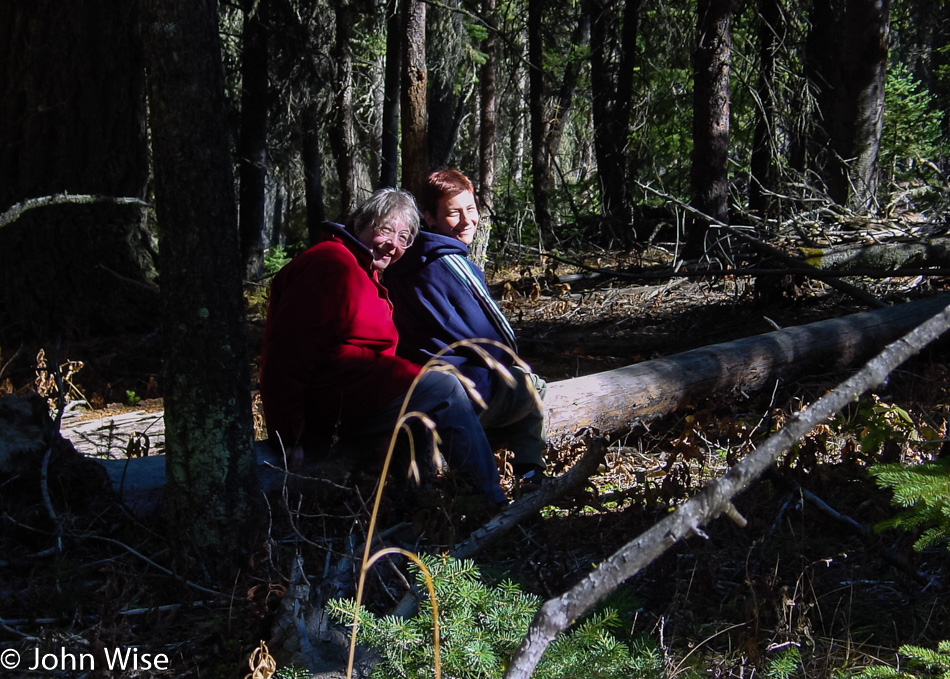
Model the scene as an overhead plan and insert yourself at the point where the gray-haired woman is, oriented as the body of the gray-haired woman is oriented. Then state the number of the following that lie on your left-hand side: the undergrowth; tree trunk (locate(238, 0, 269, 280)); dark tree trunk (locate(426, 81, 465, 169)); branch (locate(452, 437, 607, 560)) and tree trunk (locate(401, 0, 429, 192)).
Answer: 3

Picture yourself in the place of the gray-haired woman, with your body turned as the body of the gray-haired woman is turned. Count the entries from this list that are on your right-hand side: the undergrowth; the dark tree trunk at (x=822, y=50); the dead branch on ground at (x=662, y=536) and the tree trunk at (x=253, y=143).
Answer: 2

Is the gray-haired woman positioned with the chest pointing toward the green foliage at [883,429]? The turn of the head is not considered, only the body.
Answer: yes

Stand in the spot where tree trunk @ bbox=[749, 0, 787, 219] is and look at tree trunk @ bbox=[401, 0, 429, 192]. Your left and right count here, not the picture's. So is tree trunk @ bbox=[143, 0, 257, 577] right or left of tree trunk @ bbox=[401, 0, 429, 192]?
left

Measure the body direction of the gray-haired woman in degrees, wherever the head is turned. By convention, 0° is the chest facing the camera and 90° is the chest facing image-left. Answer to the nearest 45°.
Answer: approximately 270°

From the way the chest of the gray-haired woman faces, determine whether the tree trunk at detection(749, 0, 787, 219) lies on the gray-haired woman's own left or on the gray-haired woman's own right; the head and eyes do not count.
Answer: on the gray-haired woman's own left

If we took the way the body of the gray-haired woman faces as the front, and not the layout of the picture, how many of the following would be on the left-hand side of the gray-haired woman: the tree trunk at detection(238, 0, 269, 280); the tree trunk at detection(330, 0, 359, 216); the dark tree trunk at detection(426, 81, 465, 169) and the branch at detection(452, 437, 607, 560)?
3

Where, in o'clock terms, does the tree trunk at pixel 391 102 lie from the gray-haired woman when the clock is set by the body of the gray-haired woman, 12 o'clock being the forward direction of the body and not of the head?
The tree trunk is roughly at 9 o'clock from the gray-haired woman.

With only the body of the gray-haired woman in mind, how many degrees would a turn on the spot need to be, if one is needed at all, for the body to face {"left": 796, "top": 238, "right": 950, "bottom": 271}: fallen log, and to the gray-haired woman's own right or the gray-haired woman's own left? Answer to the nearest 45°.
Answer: approximately 45° to the gray-haired woman's own left
